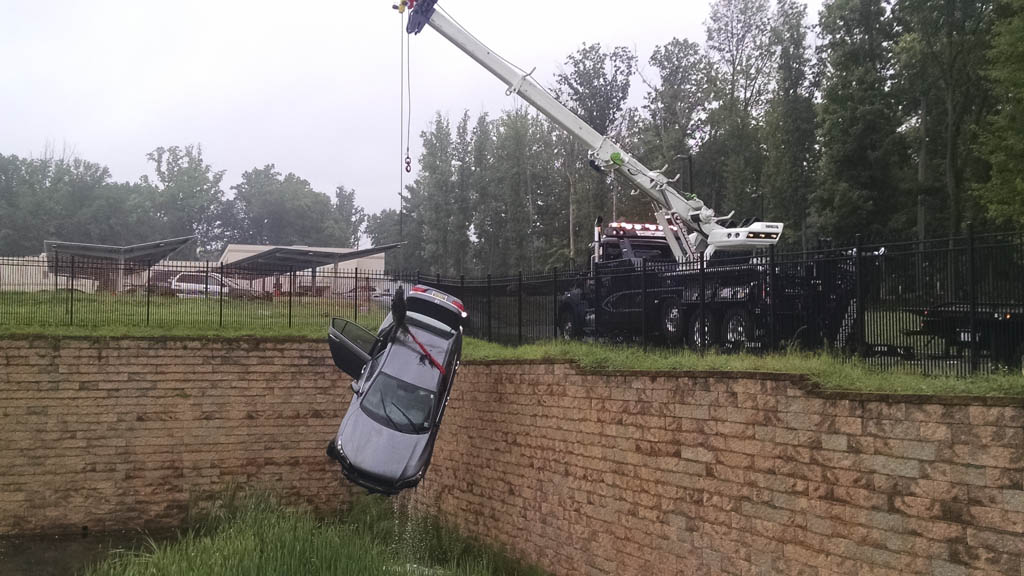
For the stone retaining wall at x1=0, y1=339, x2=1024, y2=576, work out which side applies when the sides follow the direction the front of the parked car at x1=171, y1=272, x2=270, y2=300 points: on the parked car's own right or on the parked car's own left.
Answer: on the parked car's own right

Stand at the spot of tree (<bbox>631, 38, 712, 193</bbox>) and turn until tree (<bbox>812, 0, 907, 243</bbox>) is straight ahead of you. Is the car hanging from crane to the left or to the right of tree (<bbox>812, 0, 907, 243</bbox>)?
right

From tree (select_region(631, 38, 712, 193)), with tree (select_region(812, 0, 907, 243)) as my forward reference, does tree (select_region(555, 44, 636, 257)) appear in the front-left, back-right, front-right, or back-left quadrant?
back-right

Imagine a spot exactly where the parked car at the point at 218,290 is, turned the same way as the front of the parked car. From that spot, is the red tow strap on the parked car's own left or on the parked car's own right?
on the parked car's own right

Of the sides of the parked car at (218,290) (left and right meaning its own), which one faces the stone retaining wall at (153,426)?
right
